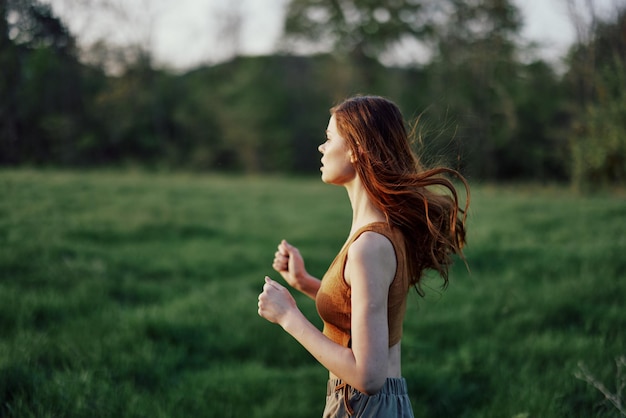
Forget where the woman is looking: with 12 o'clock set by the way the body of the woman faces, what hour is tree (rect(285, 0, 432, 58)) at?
The tree is roughly at 3 o'clock from the woman.

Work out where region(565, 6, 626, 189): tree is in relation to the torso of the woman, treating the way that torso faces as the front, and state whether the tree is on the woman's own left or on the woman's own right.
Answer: on the woman's own right

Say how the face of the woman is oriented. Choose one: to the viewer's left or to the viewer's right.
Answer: to the viewer's left

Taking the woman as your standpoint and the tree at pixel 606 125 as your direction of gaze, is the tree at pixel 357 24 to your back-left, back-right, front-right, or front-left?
front-left

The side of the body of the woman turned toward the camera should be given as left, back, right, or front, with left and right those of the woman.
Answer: left
